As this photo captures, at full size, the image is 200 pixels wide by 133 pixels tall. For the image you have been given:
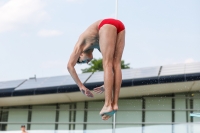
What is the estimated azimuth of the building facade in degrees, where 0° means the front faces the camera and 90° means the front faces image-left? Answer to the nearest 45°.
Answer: approximately 0°
